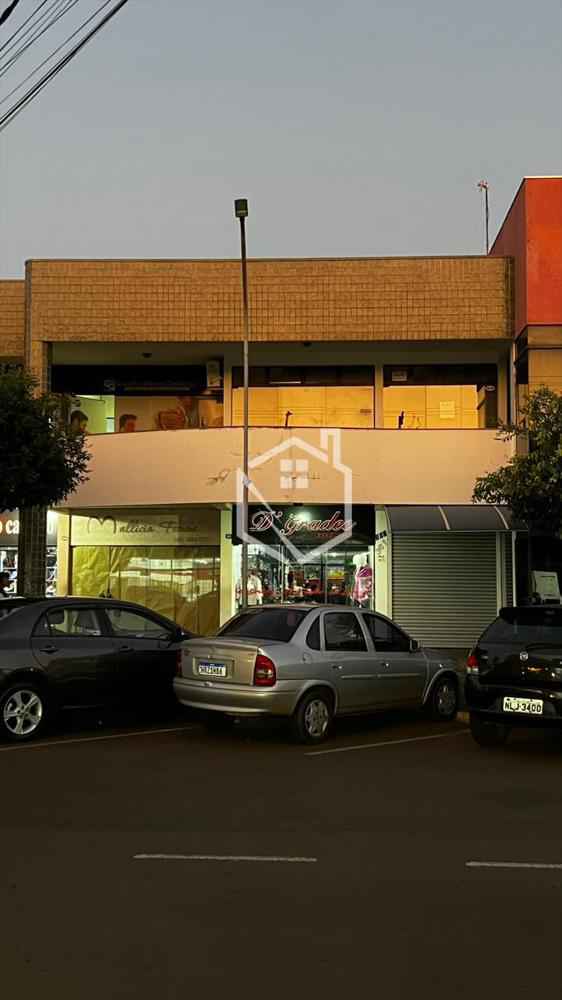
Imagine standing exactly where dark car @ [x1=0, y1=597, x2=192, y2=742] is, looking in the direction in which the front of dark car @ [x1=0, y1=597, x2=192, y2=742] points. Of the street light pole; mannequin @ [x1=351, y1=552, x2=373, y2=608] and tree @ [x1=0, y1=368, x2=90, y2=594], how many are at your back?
0

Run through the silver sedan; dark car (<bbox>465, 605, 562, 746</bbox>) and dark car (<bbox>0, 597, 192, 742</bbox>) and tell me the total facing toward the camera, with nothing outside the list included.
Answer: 0

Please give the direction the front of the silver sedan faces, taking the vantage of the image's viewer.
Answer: facing away from the viewer and to the right of the viewer

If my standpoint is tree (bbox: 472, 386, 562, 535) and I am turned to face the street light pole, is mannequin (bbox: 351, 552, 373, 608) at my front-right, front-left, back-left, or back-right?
front-right

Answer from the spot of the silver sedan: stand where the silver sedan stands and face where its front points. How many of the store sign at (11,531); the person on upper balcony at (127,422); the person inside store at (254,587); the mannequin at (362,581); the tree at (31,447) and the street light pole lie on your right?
0

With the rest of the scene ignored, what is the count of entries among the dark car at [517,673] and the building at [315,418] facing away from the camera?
1

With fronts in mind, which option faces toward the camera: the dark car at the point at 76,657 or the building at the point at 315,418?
the building

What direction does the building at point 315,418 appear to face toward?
toward the camera

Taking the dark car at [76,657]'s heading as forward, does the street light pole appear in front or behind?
in front

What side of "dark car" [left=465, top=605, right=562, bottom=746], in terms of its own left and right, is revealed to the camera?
back

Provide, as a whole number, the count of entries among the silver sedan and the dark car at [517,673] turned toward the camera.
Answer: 0

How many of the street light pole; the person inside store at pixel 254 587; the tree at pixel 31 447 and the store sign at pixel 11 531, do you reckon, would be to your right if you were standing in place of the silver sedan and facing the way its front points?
0

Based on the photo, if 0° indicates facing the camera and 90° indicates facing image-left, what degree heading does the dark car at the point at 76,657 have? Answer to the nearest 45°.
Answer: approximately 225°

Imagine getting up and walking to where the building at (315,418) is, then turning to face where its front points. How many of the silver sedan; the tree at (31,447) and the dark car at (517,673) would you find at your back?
0

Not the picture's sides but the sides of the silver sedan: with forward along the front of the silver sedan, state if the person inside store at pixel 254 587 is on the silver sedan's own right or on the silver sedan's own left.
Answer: on the silver sedan's own left

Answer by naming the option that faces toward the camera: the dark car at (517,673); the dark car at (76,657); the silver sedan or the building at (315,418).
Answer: the building

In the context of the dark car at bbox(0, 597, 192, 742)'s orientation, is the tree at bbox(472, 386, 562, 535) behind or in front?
in front

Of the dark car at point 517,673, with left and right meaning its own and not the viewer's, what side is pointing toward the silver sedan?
left

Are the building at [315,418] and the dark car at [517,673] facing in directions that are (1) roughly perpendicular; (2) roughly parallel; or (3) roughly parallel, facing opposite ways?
roughly parallel, facing opposite ways
